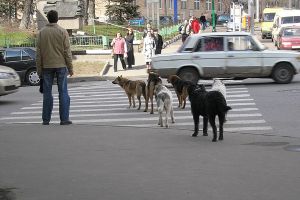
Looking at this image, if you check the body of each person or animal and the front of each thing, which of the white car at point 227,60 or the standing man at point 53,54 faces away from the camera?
the standing man

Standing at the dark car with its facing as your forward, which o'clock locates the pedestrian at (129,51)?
The pedestrian is roughly at 5 o'clock from the dark car.

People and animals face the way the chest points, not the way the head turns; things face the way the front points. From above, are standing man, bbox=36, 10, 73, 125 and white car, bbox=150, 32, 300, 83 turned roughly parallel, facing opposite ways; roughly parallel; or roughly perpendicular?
roughly perpendicular

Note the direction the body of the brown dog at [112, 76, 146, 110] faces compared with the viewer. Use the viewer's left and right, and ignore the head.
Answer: facing to the left of the viewer

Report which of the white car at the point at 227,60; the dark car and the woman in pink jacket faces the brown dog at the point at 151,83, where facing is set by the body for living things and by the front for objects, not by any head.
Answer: the woman in pink jacket

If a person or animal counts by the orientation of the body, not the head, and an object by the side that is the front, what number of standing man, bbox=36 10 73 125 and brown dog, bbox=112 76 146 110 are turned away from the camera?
1

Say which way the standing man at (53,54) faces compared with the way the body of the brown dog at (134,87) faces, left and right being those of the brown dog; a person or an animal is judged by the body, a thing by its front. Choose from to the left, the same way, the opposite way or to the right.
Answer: to the right

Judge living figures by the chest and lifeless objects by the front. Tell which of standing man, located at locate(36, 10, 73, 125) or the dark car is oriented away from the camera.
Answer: the standing man

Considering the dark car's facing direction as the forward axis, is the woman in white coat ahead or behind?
behind

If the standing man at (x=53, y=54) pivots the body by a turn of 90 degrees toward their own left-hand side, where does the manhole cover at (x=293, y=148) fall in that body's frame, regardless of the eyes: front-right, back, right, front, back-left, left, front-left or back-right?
back-left

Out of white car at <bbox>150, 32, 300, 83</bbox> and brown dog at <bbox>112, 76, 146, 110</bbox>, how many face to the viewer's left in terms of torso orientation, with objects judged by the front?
1
